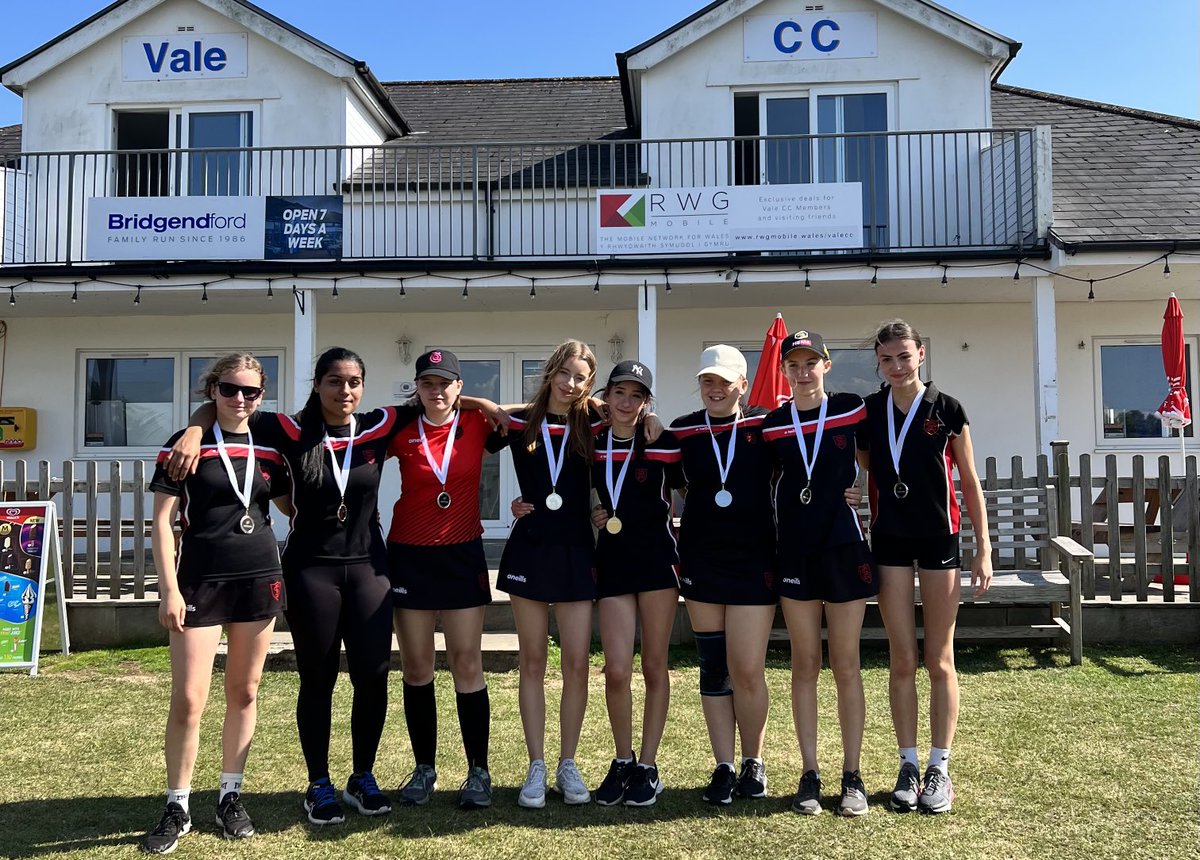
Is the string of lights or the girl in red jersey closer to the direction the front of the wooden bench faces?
the girl in red jersey

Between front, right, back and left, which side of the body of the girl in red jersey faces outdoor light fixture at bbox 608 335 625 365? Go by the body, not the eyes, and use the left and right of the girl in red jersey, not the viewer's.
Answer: back

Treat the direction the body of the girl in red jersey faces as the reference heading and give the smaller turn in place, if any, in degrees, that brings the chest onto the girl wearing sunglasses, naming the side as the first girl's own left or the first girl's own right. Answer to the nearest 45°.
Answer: approximately 90° to the first girl's own right

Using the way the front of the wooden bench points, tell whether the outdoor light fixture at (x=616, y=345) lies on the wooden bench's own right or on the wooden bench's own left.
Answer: on the wooden bench's own right

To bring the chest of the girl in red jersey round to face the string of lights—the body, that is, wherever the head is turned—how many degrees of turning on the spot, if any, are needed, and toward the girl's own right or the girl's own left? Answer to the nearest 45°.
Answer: approximately 180°

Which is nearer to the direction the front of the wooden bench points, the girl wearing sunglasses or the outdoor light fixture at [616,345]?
the girl wearing sunglasses

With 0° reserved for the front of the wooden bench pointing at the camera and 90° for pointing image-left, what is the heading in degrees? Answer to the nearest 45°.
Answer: approximately 0°

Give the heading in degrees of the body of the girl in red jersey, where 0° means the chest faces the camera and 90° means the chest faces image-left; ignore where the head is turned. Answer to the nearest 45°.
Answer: approximately 0°

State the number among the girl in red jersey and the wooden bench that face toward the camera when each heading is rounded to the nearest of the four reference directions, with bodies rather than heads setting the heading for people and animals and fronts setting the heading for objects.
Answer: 2

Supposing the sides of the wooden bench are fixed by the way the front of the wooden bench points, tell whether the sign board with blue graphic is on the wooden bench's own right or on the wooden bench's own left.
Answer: on the wooden bench's own right
